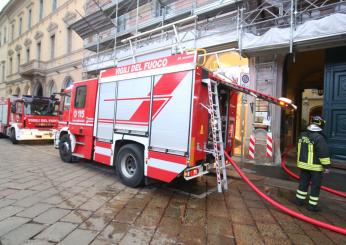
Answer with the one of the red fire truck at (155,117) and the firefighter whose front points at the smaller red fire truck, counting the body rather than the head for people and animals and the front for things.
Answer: the red fire truck

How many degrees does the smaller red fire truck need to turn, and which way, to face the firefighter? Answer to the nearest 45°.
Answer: approximately 45° to its right

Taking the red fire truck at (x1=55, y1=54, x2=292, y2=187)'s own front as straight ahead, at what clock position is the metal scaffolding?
The metal scaffolding is roughly at 2 o'clock from the red fire truck.

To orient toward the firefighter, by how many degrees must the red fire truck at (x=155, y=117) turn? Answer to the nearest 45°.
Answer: approximately 135° to its right

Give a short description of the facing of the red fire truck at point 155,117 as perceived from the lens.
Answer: facing away from the viewer and to the left of the viewer
